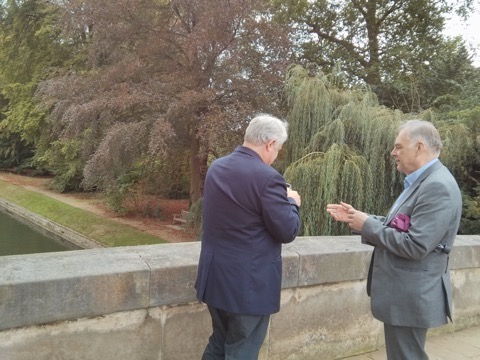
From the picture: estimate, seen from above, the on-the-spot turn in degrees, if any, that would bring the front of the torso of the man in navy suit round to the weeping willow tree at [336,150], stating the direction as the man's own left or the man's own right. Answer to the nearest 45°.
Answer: approximately 45° to the man's own left

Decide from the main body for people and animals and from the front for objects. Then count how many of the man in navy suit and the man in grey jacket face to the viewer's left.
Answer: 1

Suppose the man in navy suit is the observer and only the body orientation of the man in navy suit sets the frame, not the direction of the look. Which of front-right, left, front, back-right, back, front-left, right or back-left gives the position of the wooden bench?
front-left

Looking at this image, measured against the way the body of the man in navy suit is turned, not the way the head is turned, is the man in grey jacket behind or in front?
in front

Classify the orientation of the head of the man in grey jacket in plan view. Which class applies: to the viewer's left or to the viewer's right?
to the viewer's left

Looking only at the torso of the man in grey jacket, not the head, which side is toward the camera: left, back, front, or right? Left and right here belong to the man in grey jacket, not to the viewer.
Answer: left

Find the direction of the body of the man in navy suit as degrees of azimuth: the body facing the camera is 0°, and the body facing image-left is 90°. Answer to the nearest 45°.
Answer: approximately 225°

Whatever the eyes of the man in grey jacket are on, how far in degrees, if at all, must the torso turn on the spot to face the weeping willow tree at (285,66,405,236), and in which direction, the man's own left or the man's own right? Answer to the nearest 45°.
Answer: approximately 90° to the man's own right

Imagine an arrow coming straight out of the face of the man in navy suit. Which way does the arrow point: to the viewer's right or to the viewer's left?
to the viewer's right
